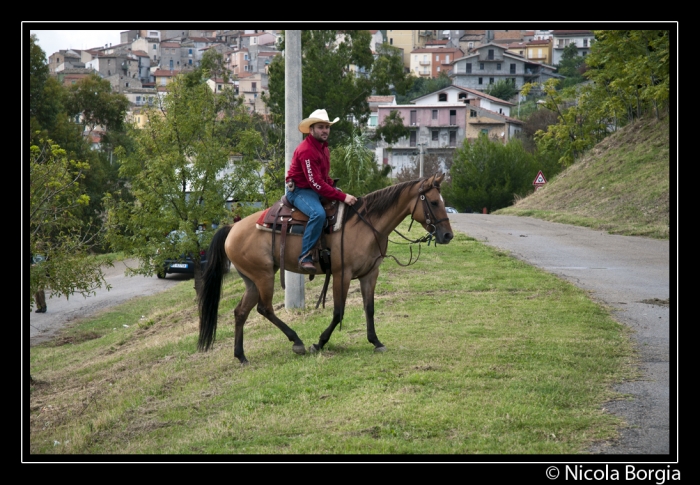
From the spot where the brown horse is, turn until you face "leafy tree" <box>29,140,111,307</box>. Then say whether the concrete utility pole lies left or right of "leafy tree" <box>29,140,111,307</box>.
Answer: right

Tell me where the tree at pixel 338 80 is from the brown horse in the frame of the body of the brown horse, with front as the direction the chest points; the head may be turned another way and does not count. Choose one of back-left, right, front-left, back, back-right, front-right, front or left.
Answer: left

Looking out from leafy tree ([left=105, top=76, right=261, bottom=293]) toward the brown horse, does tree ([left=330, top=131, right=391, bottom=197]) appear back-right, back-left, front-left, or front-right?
back-left

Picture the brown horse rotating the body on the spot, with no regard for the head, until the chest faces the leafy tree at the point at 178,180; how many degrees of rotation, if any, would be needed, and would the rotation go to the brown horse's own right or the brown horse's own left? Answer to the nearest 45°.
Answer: approximately 90° to the brown horse's own left

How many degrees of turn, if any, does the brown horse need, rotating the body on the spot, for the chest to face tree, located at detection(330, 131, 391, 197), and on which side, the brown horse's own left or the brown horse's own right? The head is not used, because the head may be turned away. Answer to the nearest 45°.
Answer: approximately 90° to the brown horse's own left

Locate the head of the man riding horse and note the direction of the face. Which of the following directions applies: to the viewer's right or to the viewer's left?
to the viewer's right

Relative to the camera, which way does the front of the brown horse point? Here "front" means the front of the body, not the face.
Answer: to the viewer's right

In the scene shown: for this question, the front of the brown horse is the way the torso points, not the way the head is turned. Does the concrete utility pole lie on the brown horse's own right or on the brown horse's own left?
on the brown horse's own left
